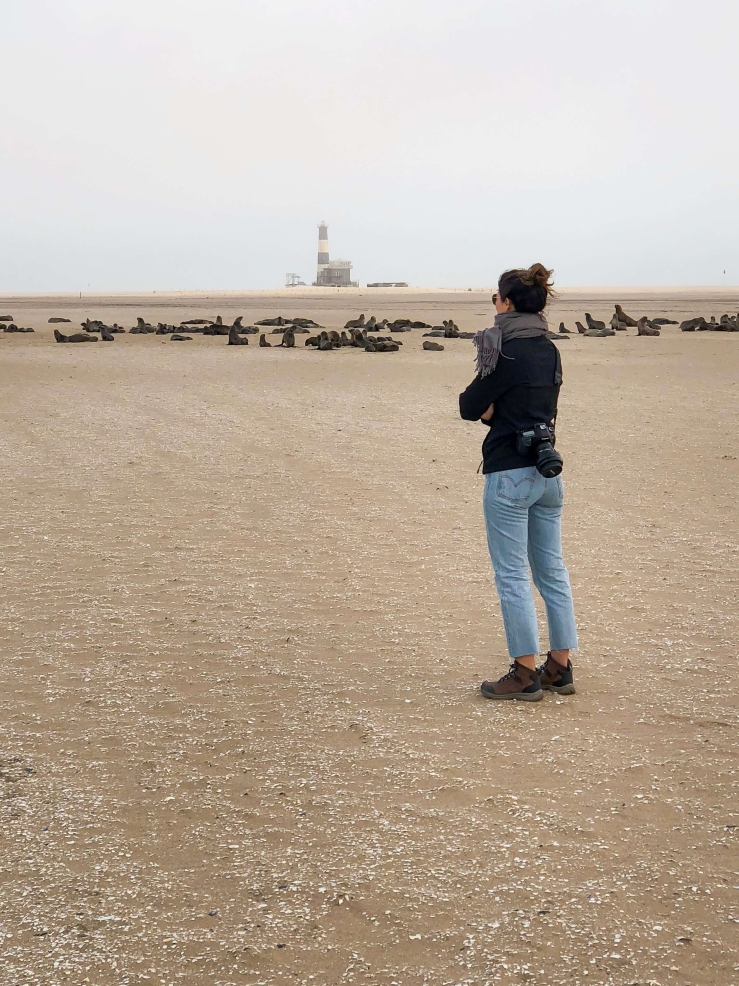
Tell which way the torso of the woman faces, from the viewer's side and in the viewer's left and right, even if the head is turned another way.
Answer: facing away from the viewer and to the left of the viewer

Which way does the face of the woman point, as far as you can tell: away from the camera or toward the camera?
away from the camera
